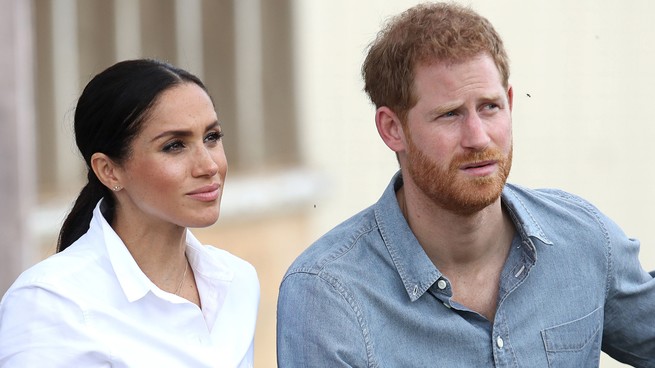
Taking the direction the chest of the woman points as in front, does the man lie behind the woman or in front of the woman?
in front

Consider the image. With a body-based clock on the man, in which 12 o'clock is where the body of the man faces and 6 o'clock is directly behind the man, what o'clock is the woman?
The woman is roughly at 4 o'clock from the man.

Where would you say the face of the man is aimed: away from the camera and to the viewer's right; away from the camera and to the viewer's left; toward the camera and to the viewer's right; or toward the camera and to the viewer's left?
toward the camera and to the viewer's right

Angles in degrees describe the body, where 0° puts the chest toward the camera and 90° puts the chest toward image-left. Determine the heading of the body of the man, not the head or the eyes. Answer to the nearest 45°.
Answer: approximately 315°

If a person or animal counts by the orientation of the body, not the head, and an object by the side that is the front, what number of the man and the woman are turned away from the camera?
0

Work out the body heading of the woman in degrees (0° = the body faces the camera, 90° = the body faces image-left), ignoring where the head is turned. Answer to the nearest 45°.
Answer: approximately 315°
